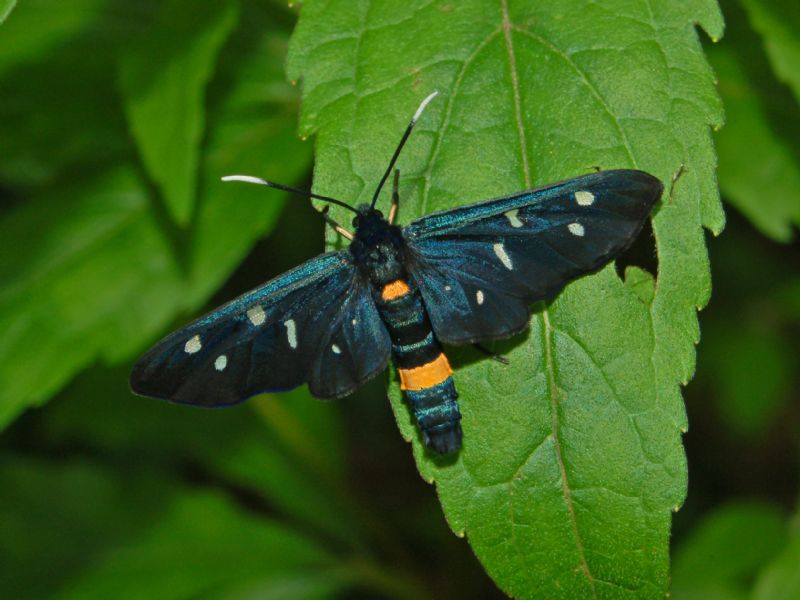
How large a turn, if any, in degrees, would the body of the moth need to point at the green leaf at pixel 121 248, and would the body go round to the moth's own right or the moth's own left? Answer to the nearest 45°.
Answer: approximately 45° to the moth's own left

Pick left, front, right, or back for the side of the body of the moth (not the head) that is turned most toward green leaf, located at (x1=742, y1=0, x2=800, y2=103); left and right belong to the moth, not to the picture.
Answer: right

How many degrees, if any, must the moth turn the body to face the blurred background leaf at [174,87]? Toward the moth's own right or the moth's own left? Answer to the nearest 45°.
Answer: approximately 45° to the moth's own left

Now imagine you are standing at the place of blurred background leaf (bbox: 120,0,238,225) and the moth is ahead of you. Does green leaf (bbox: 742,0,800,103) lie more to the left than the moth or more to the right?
left

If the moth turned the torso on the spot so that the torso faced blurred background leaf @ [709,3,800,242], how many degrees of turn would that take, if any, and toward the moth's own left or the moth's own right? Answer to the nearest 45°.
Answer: approximately 45° to the moth's own right

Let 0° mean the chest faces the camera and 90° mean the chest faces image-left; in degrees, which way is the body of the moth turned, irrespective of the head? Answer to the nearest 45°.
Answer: approximately 180°
